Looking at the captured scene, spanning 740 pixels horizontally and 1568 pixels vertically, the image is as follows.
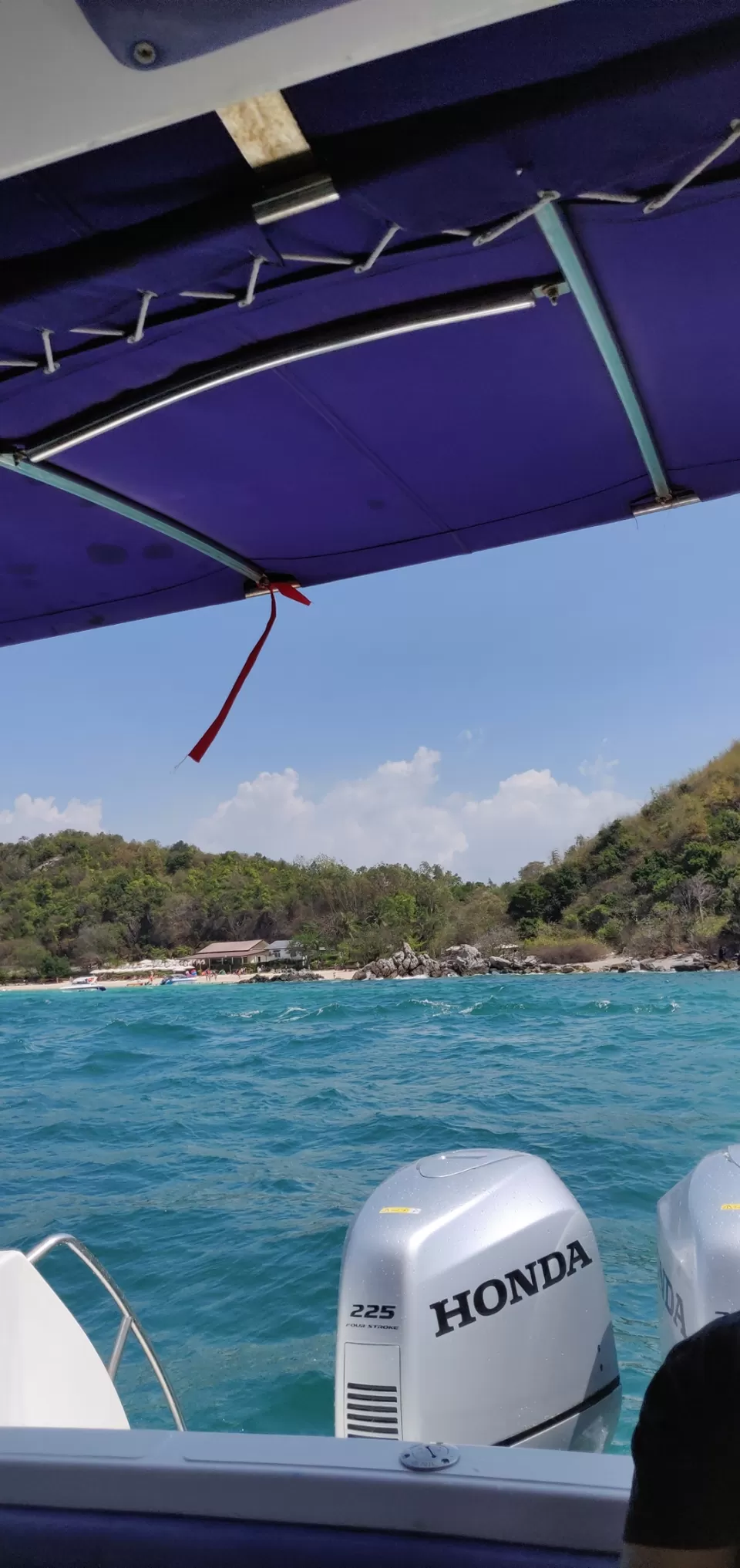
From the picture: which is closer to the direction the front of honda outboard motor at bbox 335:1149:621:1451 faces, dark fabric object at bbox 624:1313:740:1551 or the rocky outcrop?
the dark fabric object

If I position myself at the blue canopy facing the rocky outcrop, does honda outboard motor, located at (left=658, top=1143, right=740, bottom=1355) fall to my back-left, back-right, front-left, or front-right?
front-right

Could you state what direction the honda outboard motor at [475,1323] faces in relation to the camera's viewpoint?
facing the viewer and to the left of the viewer

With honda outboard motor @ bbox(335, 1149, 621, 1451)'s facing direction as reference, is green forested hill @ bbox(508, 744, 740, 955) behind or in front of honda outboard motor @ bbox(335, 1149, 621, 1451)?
behind

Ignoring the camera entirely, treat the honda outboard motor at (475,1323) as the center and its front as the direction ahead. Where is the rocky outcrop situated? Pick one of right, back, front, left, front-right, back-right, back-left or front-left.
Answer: back-right
